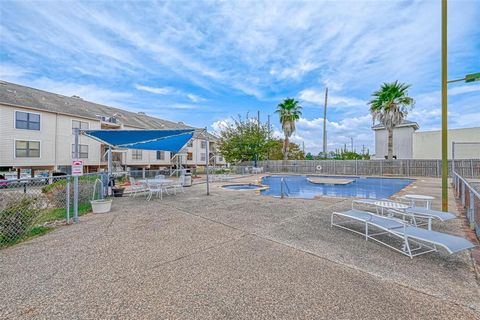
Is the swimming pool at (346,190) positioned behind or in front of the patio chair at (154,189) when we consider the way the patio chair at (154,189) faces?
in front

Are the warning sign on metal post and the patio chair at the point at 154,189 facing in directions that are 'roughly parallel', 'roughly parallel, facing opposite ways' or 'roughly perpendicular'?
roughly perpendicular

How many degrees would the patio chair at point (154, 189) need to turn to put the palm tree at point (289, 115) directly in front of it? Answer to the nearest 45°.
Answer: approximately 45° to its left

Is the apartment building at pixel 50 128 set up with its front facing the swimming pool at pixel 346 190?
yes

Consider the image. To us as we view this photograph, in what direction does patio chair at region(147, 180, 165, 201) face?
facing away from the viewer

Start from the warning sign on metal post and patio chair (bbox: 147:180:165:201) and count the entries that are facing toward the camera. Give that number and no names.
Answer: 1

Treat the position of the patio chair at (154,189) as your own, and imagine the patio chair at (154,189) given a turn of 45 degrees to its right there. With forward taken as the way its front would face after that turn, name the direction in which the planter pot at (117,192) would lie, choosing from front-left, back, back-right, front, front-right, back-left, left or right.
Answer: back

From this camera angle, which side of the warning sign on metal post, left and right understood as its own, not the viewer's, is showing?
front

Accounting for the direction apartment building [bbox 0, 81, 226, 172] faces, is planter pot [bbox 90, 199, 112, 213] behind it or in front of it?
in front

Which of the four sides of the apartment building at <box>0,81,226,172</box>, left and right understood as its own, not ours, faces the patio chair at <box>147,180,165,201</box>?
front

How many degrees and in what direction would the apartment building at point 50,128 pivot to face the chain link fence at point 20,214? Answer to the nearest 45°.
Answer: approximately 45° to its right

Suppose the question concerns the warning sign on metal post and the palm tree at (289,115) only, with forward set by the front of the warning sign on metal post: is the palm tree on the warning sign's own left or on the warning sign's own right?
on the warning sign's own left
